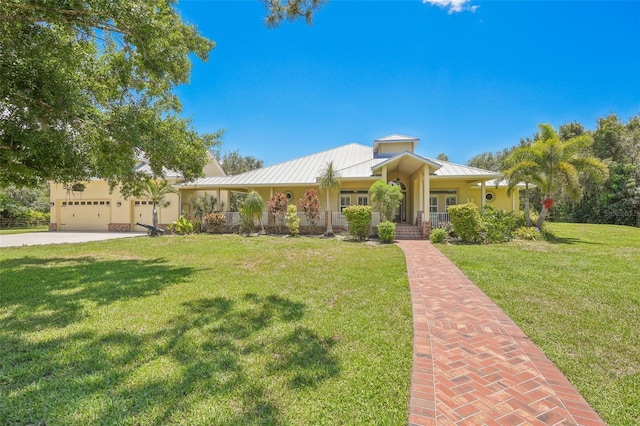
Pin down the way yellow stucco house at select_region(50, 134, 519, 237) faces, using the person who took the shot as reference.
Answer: facing the viewer

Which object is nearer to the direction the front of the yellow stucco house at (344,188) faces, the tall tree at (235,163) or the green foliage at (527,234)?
the green foliage

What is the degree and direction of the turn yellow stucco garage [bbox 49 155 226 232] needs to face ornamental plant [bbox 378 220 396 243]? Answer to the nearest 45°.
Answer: approximately 45° to its left

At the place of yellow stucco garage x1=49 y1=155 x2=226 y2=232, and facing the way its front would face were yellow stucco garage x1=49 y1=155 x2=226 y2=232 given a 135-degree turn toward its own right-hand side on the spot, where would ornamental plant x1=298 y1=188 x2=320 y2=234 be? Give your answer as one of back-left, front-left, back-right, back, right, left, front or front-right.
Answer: back

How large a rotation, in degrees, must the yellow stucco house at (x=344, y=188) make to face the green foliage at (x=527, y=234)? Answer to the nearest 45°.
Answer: approximately 45° to its left

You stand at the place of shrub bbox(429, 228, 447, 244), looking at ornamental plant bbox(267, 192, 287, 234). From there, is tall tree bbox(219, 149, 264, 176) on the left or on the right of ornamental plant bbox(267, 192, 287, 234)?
right

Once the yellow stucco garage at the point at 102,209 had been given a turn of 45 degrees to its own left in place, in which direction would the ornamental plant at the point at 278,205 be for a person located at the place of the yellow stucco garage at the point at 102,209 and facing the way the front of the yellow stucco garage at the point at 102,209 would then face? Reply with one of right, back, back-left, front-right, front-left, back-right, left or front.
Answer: front

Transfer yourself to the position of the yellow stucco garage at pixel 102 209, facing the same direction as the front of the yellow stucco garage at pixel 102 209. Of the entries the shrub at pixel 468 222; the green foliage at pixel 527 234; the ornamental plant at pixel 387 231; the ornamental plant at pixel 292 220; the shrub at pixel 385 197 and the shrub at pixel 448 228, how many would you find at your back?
0

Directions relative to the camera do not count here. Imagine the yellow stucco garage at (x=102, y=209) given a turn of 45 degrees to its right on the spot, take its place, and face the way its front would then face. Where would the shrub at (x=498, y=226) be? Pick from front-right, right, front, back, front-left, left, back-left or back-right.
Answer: left

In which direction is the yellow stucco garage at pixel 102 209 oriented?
toward the camera

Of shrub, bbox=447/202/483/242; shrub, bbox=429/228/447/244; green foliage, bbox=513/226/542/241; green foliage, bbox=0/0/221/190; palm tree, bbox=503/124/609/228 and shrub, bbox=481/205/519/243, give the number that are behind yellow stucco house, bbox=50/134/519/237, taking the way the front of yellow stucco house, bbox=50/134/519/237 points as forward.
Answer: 0

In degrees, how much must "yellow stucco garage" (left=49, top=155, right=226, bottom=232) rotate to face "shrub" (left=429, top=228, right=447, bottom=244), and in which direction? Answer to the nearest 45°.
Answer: approximately 45° to its left

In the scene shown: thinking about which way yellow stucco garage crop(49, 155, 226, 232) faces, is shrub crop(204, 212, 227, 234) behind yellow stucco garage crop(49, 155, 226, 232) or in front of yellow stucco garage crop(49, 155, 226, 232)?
in front

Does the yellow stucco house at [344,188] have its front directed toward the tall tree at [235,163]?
no

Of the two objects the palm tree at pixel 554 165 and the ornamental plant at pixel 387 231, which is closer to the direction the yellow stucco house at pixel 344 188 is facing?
the ornamental plant

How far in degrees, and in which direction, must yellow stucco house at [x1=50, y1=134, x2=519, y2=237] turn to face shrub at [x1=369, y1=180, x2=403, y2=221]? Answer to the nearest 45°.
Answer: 0° — it already faces it

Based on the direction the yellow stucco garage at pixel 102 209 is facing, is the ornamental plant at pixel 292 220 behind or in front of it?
in front
